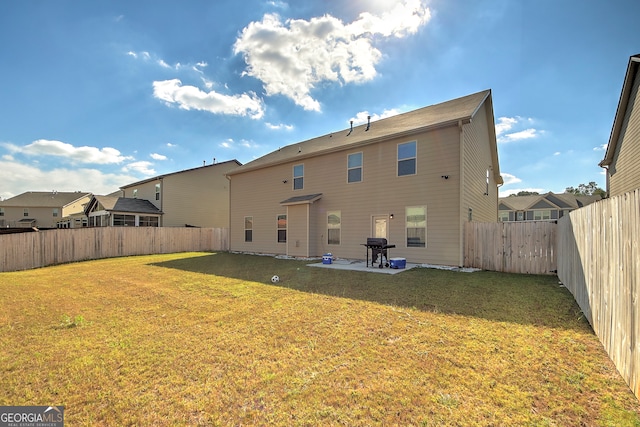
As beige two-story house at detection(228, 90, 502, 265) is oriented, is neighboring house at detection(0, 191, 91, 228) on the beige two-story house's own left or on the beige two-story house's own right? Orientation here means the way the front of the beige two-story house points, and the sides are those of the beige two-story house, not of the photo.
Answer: on the beige two-story house's own left

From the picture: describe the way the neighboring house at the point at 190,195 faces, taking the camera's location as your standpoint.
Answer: facing away from the viewer and to the right of the viewer

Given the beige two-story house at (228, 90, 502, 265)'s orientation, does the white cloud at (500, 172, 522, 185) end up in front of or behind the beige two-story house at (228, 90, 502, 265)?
in front

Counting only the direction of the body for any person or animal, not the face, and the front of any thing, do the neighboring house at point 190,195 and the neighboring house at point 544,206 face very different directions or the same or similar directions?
very different directions

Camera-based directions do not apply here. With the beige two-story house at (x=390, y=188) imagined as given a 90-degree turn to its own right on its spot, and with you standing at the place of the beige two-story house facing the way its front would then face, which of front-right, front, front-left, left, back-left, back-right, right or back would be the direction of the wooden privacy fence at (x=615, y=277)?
front-right

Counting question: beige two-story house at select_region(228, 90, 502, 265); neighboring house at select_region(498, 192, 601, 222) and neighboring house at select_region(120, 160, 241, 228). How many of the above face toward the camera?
1

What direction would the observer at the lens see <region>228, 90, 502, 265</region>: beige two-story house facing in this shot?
facing away from the viewer and to the right of the viewer
